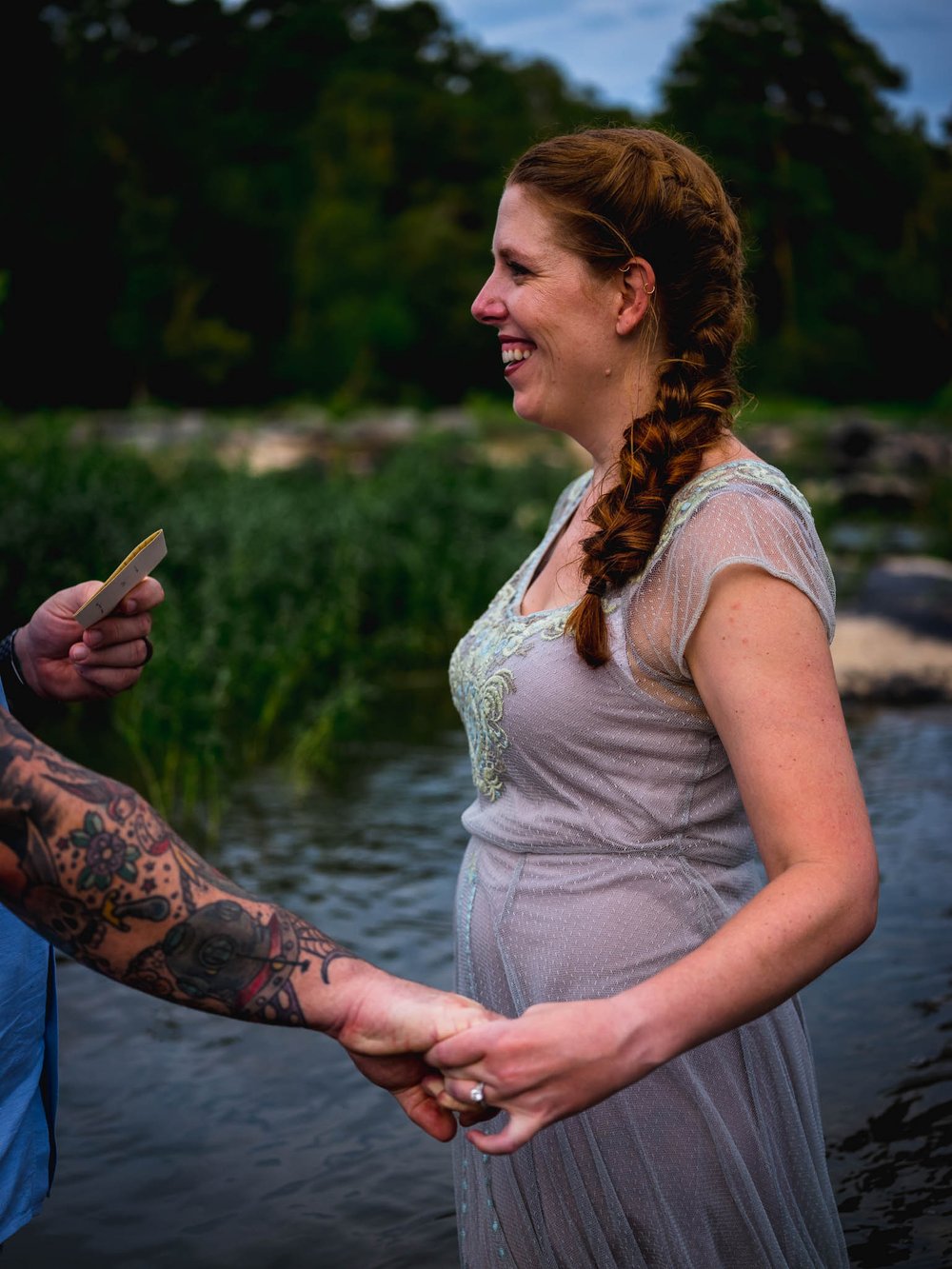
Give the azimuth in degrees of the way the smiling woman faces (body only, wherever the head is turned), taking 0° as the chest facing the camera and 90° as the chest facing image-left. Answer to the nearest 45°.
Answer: approximately 90°

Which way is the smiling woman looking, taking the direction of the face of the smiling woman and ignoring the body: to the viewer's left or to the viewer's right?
to the viewer's left

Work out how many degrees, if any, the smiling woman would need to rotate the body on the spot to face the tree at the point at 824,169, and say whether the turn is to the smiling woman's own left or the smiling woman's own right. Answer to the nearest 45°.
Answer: approximately 90° to the smiling woman's own right
